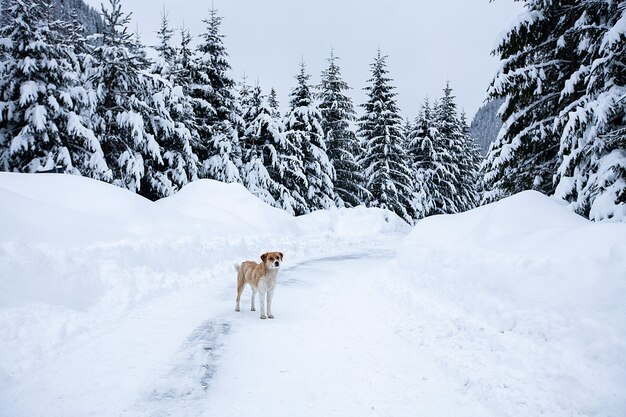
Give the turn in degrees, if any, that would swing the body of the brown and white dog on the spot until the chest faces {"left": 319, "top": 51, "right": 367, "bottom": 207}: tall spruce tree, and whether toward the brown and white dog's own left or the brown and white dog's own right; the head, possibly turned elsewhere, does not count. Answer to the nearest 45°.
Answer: approximately 135° to the brown and white dog's own left

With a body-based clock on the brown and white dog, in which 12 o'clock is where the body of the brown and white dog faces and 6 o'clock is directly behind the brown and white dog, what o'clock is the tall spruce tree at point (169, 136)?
The tall spruce tree is roughly at 7 o'clock from the brown and white dog.

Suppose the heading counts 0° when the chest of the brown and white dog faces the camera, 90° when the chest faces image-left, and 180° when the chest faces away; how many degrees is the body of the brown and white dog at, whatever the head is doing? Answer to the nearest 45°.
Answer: approximately 315°

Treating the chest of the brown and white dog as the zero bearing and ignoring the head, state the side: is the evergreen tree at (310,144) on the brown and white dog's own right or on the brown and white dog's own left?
on the brown and white dog's own left

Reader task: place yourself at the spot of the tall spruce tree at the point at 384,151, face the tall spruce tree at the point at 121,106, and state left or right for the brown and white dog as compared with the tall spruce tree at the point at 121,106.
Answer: left

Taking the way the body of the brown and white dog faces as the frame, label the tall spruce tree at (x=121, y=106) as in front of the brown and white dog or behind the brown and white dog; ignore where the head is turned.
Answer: behind

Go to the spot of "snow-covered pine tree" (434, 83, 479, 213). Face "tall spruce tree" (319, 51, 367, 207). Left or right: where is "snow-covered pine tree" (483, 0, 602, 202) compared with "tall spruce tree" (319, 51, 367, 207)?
left

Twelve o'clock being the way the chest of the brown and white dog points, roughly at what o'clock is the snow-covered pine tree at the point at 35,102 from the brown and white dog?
The snow-covered pine tree is roughly at 6 o'clock from the brown and white dog.

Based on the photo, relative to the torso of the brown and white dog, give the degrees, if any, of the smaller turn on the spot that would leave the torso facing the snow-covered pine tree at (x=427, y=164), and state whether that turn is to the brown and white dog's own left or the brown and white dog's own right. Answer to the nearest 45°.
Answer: approximately 90° to the brown and white dog's own left
